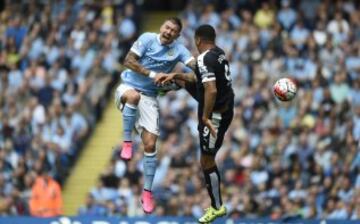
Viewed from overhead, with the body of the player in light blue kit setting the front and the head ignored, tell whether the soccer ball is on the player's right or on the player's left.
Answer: on the player's left

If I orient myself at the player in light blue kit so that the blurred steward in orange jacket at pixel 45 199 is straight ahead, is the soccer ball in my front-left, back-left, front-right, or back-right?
back-right

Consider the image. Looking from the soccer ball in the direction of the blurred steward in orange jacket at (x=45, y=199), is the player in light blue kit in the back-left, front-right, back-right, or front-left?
front-left

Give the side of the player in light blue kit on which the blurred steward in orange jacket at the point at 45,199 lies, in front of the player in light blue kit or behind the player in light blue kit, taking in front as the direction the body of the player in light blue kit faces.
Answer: behind

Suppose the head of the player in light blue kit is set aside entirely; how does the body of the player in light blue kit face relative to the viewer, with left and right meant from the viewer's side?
facing the viewer

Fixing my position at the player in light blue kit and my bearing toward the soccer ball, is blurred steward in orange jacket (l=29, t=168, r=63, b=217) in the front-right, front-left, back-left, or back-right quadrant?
back-left

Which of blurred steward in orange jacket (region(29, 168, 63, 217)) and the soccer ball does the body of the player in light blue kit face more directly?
the soccer ball
